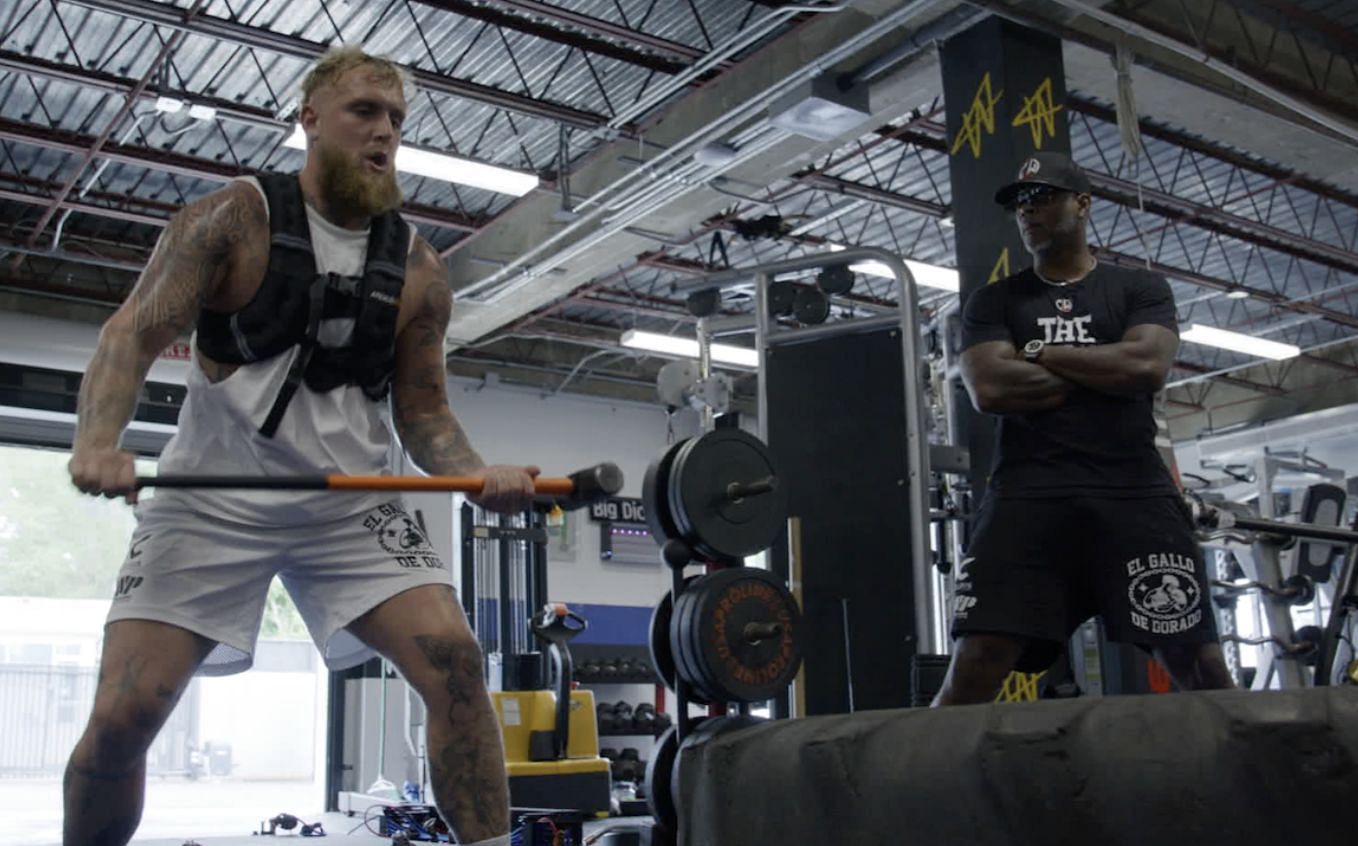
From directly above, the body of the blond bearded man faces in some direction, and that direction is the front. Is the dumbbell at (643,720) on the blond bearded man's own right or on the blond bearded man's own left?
on the blond bearded man's own left

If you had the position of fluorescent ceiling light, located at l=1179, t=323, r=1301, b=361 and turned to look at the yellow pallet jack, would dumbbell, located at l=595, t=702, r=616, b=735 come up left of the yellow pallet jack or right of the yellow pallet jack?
right

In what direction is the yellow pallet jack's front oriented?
away from the camera

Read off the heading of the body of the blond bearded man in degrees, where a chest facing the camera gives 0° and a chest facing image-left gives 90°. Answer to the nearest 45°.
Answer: approximately 315°

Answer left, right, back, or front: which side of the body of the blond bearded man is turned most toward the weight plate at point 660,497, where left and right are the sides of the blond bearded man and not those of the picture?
left

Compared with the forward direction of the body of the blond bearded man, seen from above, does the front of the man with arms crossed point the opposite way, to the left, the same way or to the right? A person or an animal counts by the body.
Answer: to the right

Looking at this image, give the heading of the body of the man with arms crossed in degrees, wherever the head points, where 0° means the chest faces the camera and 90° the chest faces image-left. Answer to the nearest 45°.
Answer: approximately 0°

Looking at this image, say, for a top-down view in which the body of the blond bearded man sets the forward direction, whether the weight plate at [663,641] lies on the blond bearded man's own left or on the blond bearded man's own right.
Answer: on the blond bearded man's own left

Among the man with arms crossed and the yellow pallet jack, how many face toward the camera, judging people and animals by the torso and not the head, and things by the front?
1

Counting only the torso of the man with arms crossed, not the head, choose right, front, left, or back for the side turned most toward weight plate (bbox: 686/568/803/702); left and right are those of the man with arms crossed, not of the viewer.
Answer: right

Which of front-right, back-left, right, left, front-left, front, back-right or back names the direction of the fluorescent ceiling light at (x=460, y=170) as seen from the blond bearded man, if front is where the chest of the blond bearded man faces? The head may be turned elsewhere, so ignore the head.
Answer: back-left
